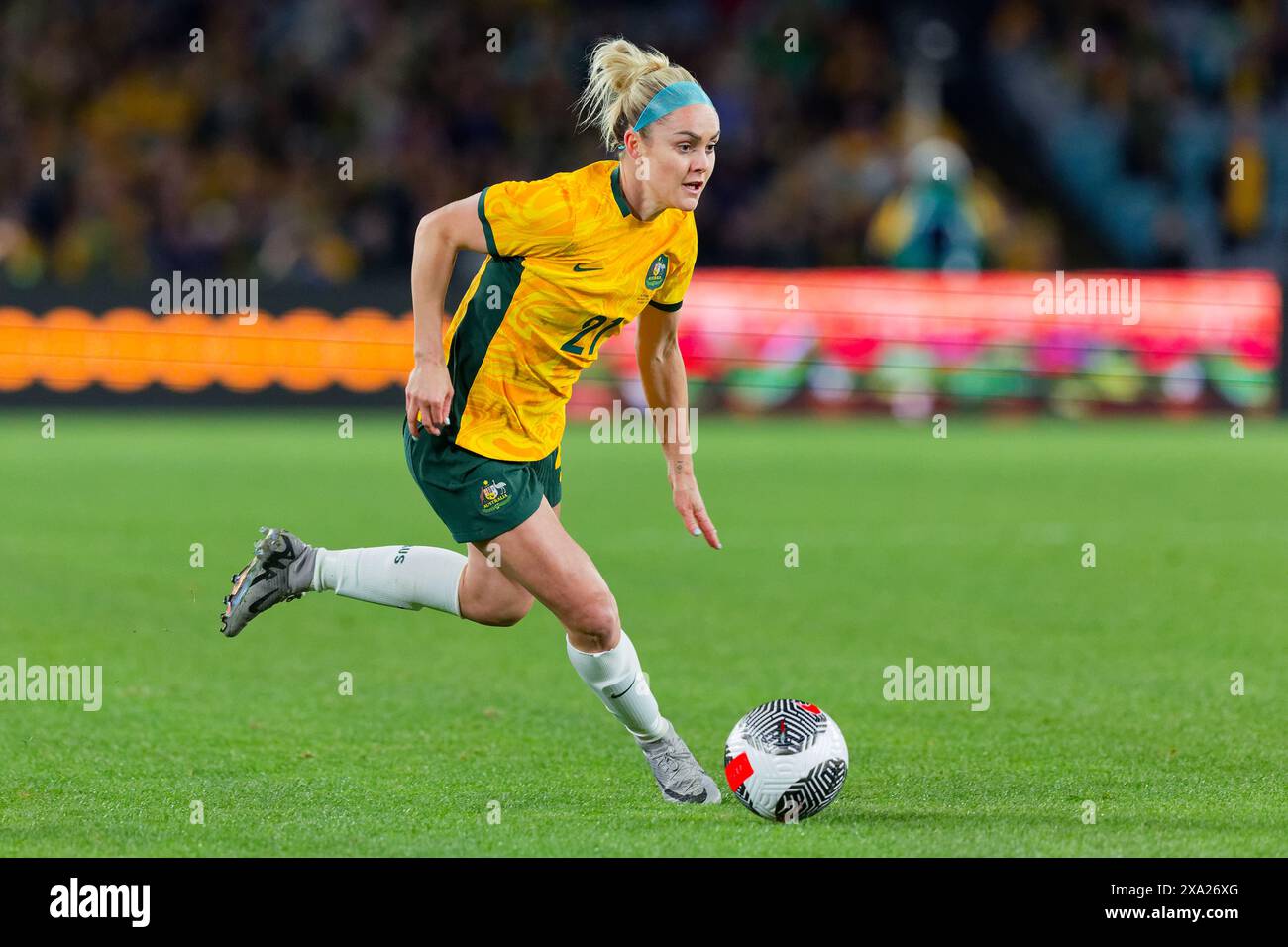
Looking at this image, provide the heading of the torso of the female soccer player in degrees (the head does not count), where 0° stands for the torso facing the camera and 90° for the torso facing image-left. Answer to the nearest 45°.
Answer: approximately 315°

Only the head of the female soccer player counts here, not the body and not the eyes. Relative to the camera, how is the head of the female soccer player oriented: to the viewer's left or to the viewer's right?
to the viewer's right
